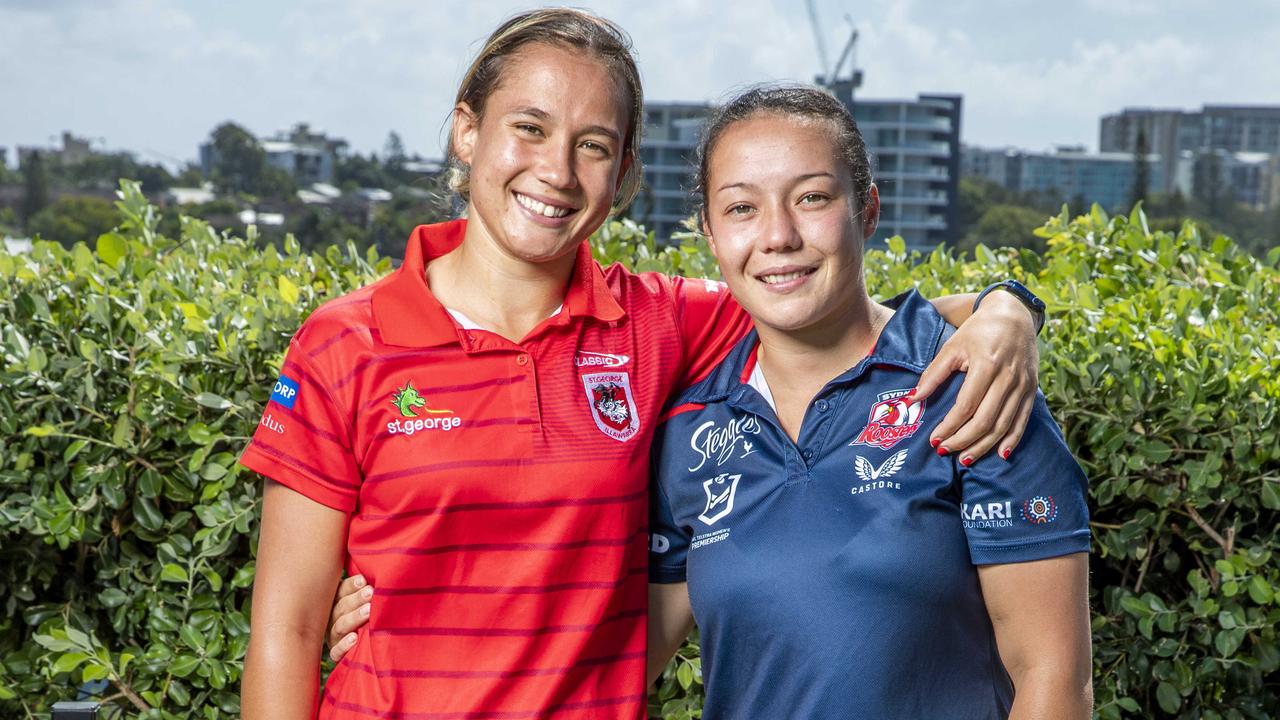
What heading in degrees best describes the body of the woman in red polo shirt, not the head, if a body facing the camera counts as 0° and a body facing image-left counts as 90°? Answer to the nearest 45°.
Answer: approximately 0°
